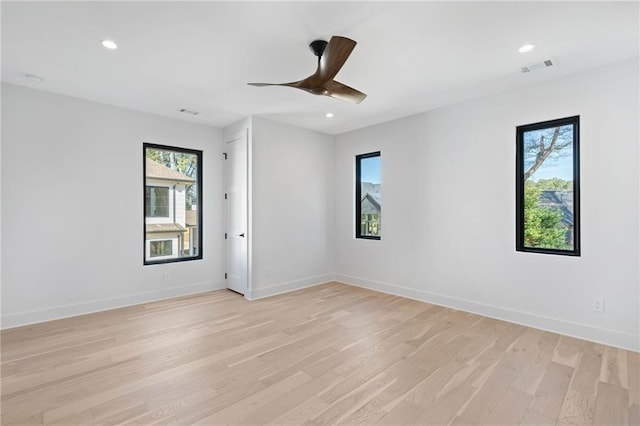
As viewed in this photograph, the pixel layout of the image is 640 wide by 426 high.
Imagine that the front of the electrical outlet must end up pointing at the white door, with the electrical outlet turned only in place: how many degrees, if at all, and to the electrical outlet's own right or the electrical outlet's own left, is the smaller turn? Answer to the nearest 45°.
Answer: approximately 90° to the electrical outlet's own right

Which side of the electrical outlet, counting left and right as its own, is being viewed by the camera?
front

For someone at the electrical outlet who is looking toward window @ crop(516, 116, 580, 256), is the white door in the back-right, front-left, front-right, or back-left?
front-left

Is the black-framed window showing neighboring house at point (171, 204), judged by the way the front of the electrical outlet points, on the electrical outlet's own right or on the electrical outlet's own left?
on the electrical outlet's own right

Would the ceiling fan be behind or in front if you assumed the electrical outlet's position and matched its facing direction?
in front

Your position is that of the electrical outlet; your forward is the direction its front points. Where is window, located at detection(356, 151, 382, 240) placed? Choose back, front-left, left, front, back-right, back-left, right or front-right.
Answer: right

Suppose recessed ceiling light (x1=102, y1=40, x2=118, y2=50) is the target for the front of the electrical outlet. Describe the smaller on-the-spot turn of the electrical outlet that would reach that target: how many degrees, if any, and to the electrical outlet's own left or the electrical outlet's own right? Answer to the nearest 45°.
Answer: approximately 45° to the electrical outlet's own right

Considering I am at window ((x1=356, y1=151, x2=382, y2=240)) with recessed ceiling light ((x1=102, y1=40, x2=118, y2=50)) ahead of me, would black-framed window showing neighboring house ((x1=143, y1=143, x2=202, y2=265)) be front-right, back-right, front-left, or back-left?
front-right
